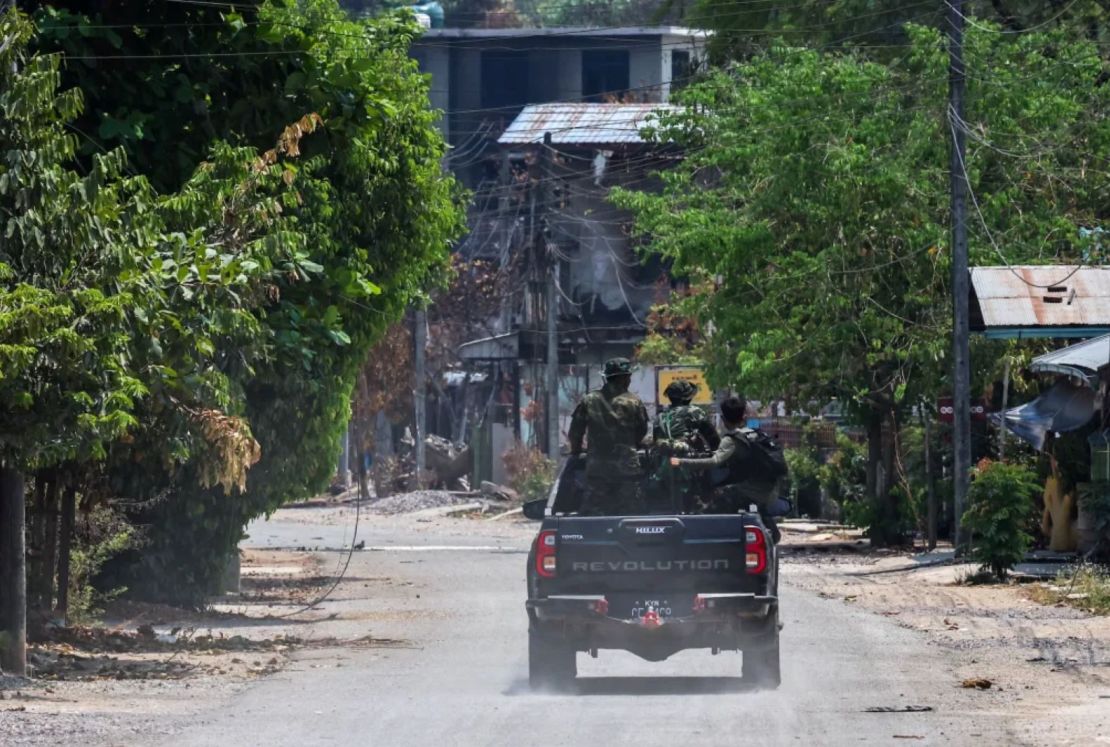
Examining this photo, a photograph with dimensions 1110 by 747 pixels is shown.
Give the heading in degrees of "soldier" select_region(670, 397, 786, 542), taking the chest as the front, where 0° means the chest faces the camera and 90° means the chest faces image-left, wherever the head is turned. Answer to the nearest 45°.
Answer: approximately 135°

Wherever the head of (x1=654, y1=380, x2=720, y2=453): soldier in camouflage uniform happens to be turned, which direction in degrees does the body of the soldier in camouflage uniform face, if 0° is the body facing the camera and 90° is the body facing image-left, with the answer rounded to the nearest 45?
approximately 180°

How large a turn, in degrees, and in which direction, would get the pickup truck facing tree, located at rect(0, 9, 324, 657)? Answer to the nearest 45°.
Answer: approximately 90° to its left

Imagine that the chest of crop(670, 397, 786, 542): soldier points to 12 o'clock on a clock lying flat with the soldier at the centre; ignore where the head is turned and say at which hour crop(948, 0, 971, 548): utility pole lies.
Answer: The utility pole is roughly at 2 o'clock from the soldier.

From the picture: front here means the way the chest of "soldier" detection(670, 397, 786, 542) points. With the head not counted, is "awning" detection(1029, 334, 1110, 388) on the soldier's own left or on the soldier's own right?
on the soldier's own right

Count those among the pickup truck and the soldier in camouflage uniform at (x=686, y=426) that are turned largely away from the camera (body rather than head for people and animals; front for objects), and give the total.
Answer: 2

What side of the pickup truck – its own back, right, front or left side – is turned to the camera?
back
